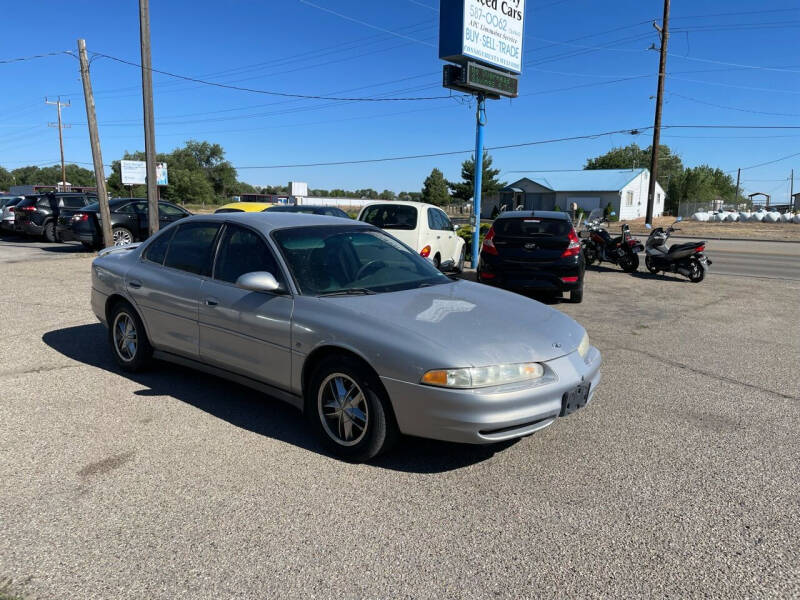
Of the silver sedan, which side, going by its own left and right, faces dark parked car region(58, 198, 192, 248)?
back

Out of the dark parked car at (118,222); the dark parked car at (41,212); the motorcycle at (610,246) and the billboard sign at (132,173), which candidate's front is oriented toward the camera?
the billboard sign

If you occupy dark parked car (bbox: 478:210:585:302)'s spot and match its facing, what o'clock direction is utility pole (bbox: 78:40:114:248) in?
The utility pole is roughly at 10 o'clock from the dark parked car.

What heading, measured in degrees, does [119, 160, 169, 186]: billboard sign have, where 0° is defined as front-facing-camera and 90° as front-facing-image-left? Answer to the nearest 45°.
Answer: approximately 0°

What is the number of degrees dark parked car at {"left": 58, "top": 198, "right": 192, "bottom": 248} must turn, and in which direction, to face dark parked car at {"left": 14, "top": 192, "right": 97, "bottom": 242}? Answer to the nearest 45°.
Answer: approximately 90° to its left

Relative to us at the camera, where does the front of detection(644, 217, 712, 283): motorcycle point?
facing away from the viewer and to the left of the viewer

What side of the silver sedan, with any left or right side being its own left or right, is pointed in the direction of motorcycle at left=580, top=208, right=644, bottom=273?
left

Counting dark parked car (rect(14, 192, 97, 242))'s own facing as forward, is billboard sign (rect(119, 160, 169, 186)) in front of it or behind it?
in front

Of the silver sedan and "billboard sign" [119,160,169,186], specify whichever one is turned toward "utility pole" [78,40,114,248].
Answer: the billboard sign

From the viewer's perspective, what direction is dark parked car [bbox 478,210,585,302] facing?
away from the camera

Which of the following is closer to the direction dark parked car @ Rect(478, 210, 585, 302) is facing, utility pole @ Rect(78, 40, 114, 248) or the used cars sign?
the used cars sign

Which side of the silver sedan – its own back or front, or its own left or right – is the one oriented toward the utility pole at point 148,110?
back
